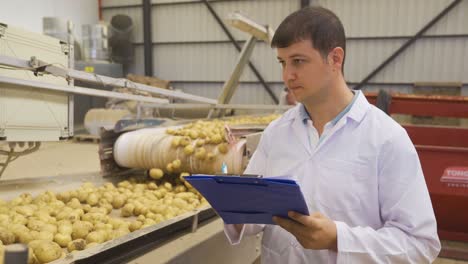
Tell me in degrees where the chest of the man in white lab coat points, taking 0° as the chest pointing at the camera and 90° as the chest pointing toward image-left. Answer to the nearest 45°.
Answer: approximately 45°

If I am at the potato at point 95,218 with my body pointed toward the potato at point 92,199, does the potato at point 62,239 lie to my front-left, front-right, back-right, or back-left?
back-left

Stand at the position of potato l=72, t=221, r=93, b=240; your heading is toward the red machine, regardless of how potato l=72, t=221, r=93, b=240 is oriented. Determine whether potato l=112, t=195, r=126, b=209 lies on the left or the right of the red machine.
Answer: left

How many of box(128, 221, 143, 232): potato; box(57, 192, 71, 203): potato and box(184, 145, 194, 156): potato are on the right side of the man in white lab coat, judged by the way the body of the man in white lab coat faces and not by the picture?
3

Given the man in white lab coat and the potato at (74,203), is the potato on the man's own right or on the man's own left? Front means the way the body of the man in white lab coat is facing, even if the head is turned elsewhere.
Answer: on the man's own right

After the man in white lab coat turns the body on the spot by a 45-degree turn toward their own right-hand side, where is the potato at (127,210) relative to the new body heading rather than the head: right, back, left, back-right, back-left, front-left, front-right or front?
front-right

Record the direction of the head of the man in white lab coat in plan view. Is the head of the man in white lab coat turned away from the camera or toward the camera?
toward the camera

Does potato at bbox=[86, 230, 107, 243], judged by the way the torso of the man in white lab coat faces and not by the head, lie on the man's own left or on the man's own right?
on the man's own right

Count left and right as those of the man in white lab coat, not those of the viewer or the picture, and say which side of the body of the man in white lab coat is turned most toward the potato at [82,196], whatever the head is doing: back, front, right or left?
right

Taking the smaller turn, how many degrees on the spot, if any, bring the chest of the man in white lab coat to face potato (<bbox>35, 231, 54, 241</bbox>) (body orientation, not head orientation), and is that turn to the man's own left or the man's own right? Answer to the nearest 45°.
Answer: approximately 45° to the man's own right

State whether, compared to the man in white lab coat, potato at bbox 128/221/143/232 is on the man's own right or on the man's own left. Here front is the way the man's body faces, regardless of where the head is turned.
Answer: on the man's own right

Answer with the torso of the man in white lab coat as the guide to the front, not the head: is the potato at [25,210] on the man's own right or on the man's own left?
on the man's own right

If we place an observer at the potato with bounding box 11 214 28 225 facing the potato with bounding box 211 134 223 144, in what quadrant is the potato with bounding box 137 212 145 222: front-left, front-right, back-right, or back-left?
front-right

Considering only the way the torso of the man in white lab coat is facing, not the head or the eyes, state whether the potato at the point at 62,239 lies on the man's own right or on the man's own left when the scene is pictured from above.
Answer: on the man's own right

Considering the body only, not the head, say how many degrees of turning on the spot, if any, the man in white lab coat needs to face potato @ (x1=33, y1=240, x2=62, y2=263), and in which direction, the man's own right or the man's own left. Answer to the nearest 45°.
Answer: approximately 45° to the man's own right

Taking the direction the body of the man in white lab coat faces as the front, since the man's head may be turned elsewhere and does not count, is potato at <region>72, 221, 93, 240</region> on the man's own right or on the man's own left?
on the man's own right
